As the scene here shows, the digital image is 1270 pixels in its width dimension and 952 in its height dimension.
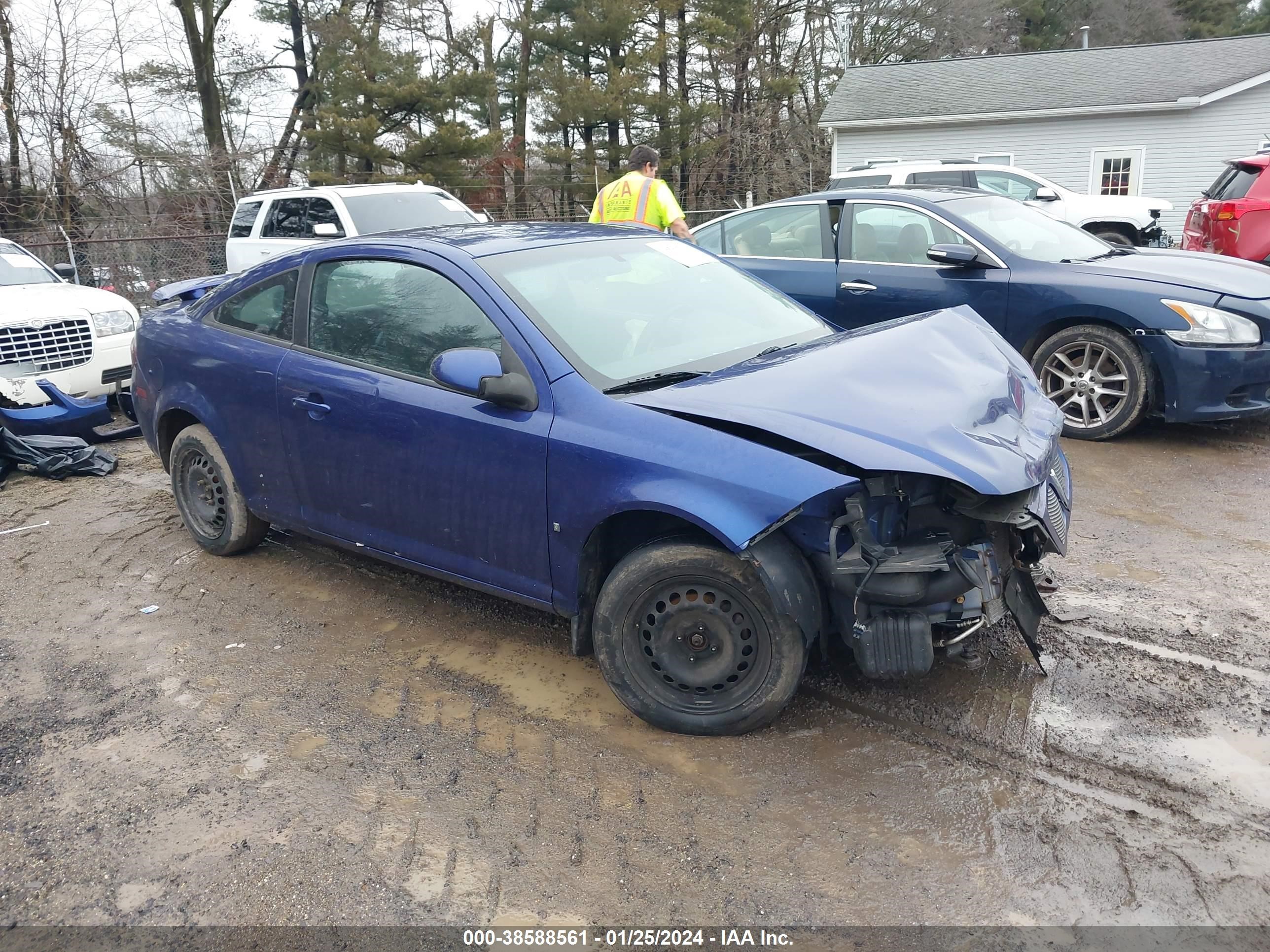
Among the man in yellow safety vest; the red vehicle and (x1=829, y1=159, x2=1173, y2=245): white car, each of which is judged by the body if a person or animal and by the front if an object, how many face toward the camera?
0

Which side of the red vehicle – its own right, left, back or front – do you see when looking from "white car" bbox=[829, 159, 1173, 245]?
left

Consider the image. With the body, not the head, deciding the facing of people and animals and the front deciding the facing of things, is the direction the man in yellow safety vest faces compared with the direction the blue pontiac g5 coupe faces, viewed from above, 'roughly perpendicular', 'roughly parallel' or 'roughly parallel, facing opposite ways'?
roughly perpendicular

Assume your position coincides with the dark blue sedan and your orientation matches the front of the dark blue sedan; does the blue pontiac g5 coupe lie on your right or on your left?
on your right

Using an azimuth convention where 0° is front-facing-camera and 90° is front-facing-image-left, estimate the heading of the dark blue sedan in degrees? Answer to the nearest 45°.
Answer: approximately 315°

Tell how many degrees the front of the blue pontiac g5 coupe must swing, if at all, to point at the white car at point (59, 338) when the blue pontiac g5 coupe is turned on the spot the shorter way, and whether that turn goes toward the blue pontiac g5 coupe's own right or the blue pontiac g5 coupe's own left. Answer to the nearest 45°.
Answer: approximately 180°

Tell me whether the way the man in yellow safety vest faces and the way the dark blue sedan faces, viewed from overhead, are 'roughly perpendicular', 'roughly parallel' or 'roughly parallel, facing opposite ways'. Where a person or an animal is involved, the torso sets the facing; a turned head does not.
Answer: roughly perpendicular

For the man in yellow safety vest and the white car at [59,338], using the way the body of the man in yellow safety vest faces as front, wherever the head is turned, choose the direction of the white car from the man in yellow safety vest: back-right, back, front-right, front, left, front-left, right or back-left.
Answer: back-left

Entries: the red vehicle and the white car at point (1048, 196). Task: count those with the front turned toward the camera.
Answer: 0

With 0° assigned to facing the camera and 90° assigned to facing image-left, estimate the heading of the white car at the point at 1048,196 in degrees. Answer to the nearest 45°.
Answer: approximately 270°

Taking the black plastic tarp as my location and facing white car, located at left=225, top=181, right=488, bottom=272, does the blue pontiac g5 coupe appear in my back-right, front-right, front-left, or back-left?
back-right

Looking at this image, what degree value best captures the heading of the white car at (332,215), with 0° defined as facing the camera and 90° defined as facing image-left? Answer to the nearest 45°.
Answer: approximately 315°
